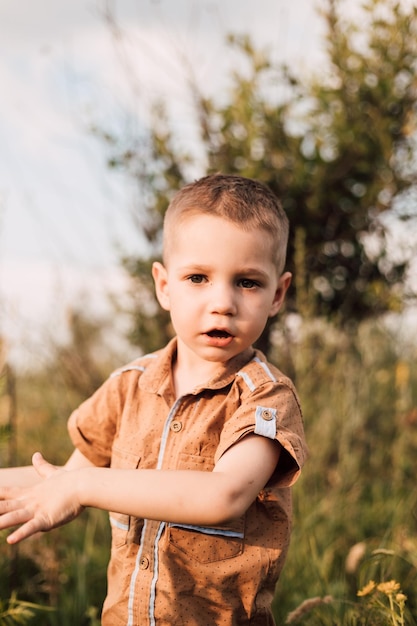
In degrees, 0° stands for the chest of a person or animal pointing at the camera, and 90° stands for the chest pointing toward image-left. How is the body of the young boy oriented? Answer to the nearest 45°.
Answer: approximately 45°
